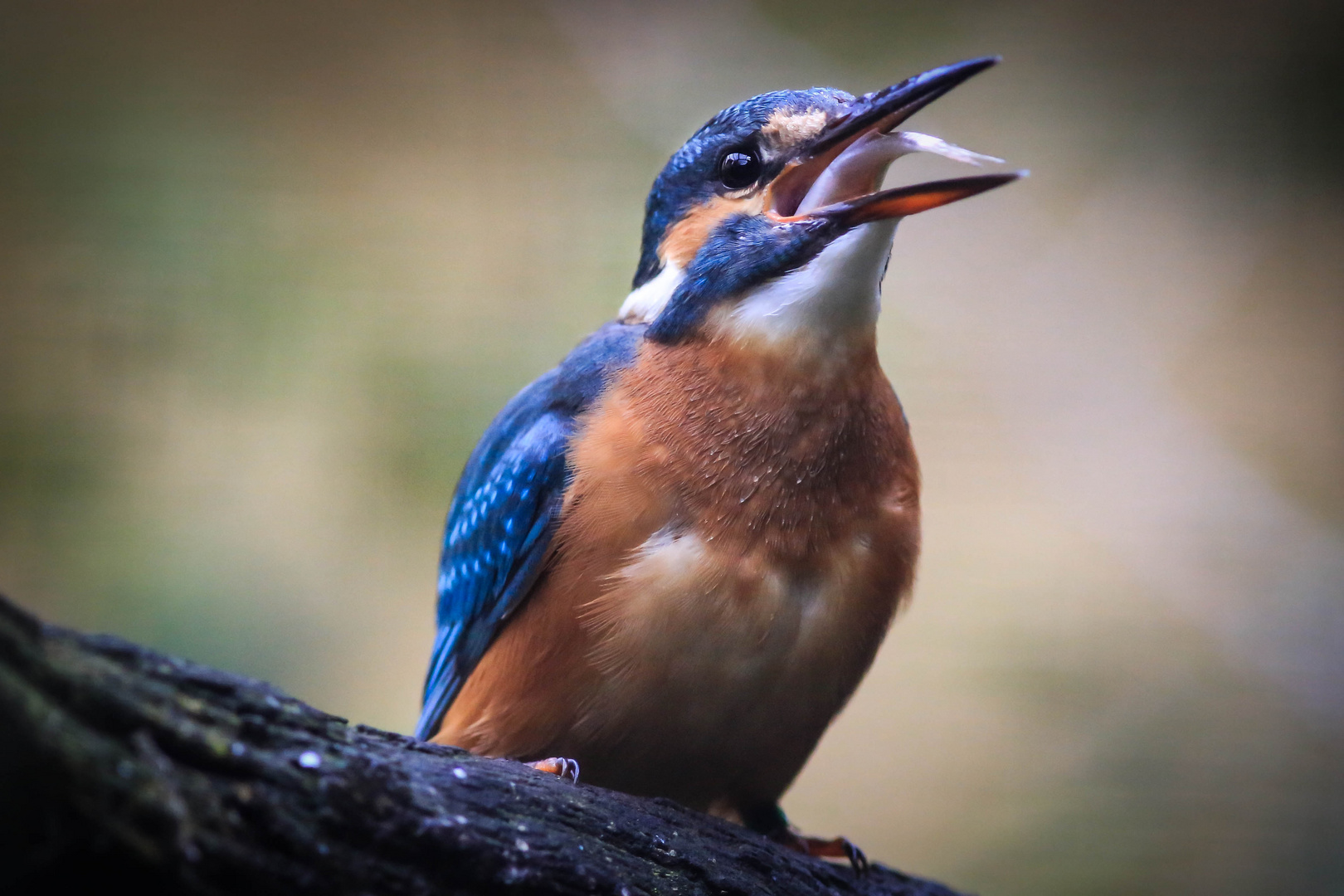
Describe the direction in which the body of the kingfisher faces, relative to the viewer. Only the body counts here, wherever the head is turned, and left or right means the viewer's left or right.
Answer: facing the viewer and to the right of the viewer
